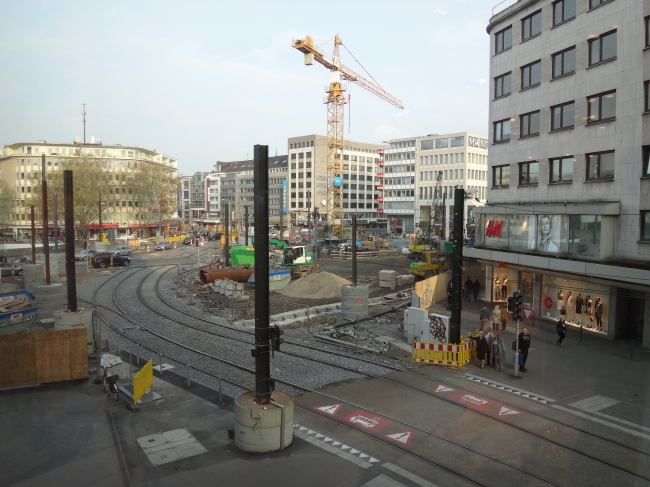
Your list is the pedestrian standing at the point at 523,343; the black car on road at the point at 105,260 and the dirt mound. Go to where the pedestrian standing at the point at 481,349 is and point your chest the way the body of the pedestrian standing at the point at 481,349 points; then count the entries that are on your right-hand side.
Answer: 2

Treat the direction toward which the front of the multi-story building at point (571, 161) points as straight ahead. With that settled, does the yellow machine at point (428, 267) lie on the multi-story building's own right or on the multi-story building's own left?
on the multi-story building's own right

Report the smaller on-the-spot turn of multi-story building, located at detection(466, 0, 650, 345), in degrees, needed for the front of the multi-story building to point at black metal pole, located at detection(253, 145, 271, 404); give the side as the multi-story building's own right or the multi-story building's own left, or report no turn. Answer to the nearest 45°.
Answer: approximately 45° to the multi-story building's own left

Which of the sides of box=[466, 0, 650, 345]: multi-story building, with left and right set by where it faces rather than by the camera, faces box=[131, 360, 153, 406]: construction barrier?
front

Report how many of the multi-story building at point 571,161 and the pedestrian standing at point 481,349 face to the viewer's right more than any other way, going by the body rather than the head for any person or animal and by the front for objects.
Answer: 0

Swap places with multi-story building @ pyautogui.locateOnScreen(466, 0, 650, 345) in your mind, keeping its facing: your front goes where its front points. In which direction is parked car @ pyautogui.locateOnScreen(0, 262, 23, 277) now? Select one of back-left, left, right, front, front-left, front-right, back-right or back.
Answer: front-right

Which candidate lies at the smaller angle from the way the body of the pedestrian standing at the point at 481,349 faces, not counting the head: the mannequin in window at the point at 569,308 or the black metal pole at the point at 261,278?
the black metal pole

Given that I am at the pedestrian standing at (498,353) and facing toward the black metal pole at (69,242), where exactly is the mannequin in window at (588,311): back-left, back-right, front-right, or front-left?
back-right
